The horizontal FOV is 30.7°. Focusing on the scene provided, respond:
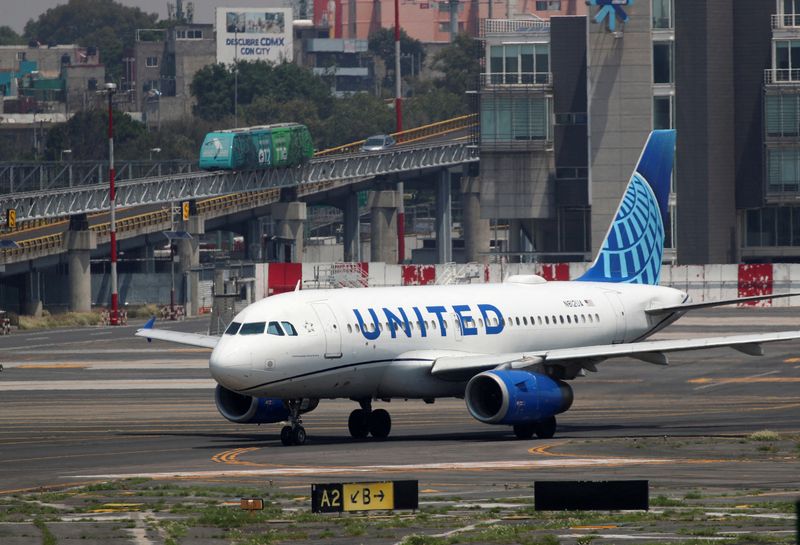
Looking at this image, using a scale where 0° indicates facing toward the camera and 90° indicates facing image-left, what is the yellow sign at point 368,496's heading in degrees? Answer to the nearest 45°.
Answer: approximately 0°

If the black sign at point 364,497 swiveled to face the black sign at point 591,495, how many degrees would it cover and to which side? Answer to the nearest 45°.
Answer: approximately 90° to its left
